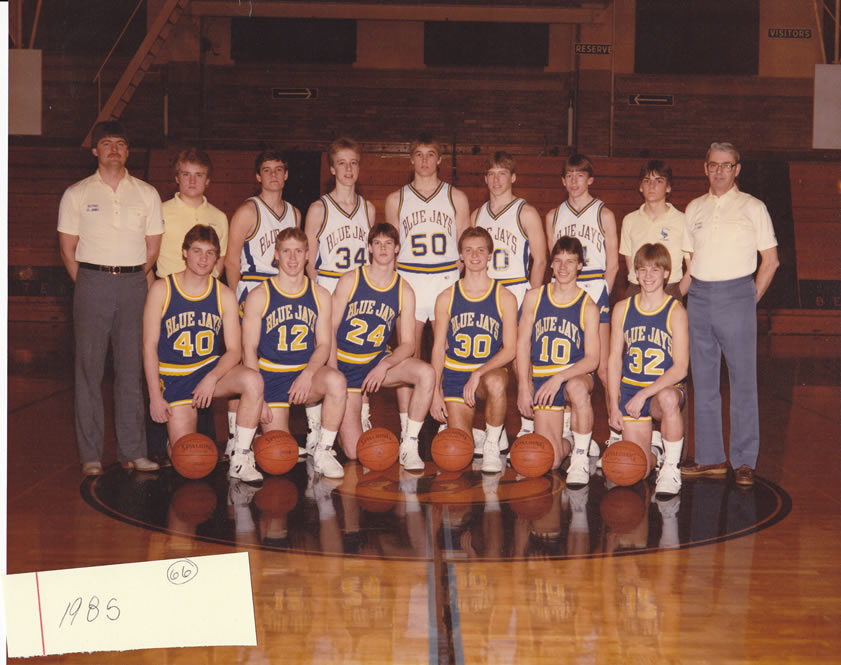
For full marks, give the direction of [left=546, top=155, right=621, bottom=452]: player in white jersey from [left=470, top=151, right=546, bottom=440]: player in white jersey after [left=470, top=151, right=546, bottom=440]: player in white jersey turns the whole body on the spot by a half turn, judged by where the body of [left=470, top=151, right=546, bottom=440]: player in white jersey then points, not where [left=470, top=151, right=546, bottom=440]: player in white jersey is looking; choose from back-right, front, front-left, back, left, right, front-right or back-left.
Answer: front-right

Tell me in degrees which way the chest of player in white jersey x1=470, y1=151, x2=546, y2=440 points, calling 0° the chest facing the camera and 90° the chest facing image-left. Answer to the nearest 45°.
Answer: approximately 45°

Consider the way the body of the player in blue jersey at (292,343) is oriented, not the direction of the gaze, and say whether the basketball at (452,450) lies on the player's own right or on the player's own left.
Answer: on the player's own left

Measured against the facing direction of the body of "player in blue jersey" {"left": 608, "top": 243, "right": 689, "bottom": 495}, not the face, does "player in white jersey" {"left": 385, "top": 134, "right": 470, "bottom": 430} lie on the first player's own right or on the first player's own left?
on the first player's own right

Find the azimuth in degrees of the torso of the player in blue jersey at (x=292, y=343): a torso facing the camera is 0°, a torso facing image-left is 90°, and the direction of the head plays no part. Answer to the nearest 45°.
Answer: approximately 0°
